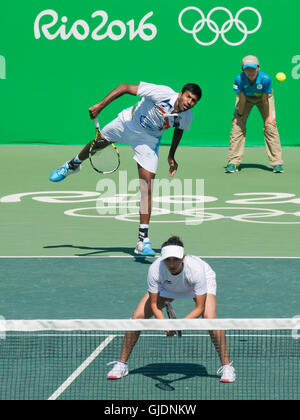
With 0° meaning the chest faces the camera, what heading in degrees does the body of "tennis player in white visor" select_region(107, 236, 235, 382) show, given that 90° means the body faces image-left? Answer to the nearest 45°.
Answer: approximately 0°

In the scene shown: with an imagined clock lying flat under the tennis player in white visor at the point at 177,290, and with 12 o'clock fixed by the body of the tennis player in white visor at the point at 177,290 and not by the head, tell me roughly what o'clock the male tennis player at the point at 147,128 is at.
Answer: the male tennis player at the point at 147,128 is roughly at 6 o'clock from the tennis player in white visor at the point at 177,290.
